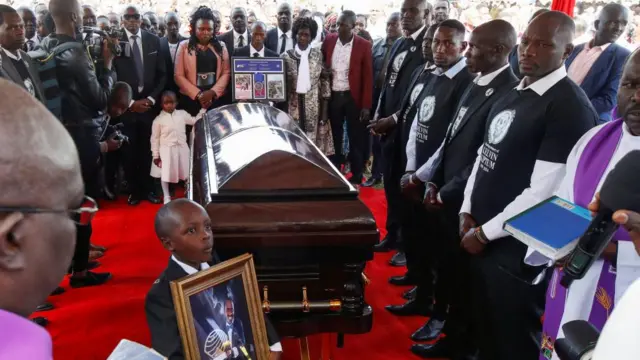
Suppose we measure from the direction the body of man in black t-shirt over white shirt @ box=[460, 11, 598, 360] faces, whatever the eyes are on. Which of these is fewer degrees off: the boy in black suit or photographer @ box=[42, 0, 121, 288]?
the boy in black suit

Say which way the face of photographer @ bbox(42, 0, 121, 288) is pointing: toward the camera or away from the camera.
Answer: away from the camera

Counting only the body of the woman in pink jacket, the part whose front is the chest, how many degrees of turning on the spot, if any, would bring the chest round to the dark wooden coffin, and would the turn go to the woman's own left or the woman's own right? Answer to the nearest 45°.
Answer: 0° — they already face it

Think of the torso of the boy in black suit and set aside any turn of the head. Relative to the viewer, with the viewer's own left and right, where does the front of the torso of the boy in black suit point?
facing the viewer and to the right of the viewer

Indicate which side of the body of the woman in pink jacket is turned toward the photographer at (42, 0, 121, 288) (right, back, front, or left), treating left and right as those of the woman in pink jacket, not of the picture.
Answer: front

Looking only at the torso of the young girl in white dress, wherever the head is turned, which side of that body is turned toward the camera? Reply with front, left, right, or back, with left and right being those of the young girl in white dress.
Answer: front

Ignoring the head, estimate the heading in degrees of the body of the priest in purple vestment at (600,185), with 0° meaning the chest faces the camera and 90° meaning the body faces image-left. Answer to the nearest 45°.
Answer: approximately 45°

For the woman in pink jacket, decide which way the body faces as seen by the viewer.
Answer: toward the camera

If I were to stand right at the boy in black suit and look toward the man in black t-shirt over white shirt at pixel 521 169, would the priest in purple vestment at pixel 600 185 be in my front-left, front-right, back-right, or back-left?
front-right

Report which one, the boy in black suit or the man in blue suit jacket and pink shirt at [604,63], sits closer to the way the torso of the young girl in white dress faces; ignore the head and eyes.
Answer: the boy in black suit

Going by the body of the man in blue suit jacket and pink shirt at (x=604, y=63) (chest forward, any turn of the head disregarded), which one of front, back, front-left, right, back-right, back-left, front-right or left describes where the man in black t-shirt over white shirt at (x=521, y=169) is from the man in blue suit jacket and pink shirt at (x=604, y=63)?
front-left

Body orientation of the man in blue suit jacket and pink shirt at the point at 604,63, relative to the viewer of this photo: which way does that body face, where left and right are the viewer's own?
facing the viewer and to the left of the viewer

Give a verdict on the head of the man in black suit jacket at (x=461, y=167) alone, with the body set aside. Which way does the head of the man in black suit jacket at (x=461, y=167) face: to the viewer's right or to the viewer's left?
to the viewer's left

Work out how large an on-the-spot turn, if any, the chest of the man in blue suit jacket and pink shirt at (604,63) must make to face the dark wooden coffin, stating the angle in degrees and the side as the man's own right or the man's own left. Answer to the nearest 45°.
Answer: approximately 45° to the man's own left

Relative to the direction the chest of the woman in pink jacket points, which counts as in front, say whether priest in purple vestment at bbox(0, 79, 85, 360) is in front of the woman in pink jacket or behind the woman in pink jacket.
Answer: in front
